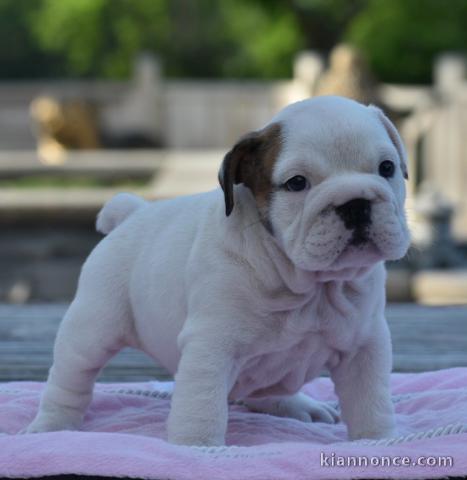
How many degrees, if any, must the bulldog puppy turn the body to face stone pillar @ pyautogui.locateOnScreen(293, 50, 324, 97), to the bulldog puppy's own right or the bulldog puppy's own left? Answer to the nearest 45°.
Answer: approximately 135° to the bulldog puppy's own left

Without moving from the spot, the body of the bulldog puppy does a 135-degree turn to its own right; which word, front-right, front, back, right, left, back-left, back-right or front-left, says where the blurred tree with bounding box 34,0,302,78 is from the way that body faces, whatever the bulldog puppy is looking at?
right

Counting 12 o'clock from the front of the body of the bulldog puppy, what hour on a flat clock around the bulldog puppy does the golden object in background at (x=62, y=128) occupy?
The golden object in background is roughly at 7 o'clock from the bulldog puppy.

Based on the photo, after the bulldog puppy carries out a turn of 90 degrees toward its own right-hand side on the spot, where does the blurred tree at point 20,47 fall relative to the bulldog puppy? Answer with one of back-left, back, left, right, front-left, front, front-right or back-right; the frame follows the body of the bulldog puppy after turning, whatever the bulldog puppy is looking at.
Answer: back-right

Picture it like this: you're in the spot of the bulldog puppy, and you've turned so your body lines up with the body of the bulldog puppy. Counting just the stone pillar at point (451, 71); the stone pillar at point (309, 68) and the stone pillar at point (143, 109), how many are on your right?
0

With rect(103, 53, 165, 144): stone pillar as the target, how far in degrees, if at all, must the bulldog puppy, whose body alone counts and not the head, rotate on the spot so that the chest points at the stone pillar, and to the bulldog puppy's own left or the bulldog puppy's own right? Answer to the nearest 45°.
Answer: approximately 135° to the bulldog puppy's own left

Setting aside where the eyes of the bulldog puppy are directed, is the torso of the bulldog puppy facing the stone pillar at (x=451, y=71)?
no

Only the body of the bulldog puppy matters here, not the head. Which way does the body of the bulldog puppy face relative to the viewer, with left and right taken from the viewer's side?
facing the viewer and to the right of the viewer

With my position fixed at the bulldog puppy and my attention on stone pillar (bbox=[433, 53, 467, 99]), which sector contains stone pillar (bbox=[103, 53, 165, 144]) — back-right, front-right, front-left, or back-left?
front-left
